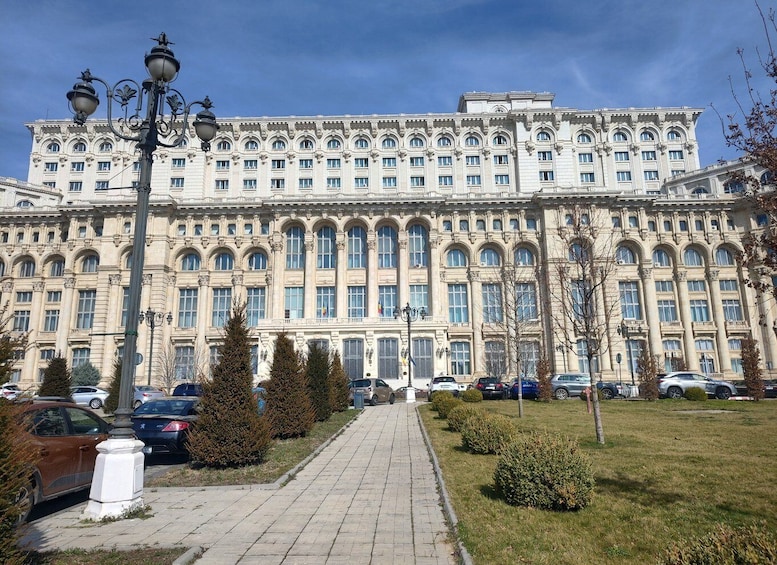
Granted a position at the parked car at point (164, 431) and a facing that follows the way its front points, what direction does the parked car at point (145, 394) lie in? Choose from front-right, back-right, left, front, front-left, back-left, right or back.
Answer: front-left

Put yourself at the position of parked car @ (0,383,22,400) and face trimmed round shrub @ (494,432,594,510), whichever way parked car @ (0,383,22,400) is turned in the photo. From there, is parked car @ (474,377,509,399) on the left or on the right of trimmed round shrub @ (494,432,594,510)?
left

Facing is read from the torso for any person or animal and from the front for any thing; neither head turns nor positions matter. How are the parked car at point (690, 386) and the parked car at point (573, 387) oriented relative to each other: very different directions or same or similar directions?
same or similar directions

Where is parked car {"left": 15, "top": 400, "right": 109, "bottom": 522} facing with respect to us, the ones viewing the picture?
facing away from the viewer and to the right of the viewer

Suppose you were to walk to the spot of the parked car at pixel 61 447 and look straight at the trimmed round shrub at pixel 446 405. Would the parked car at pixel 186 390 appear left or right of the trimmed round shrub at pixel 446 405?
left

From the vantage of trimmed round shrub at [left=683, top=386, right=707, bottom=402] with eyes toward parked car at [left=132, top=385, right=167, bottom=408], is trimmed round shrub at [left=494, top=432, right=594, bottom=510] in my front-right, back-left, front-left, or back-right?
front-left

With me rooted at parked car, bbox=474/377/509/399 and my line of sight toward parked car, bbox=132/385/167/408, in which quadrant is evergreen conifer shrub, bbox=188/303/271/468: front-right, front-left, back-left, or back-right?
front-left

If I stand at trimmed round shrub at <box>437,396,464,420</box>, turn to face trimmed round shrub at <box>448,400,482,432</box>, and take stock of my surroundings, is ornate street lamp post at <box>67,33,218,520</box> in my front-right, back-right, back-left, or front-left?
front-right

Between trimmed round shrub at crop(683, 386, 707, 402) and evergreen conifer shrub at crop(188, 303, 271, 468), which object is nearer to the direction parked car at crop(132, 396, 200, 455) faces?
the trimmed round shrub

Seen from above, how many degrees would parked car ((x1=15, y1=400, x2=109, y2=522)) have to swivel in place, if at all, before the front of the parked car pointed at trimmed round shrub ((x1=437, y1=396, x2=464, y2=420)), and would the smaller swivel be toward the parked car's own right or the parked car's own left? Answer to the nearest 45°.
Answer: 0° — it already faces it

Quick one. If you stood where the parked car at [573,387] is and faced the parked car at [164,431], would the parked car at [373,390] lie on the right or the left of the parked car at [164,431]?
right
